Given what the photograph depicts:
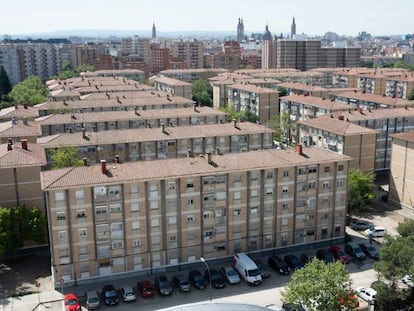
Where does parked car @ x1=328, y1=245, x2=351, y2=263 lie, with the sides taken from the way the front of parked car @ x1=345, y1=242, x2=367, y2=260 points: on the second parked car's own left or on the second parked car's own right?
on the second parked car's own right

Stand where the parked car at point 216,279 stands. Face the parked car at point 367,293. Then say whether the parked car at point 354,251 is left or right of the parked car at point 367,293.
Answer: left

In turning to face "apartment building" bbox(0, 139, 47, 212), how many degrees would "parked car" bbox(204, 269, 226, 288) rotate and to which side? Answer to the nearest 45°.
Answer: approximately 135° to its right

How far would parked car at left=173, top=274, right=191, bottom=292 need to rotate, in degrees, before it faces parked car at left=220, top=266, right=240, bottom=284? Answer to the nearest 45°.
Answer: approximately 45° to its left

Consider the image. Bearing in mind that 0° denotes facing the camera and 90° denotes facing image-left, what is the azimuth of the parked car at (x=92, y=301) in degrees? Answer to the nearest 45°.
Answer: approximately 0°

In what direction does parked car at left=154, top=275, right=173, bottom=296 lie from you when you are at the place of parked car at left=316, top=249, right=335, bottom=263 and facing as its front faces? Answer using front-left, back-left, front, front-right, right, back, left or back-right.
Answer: right

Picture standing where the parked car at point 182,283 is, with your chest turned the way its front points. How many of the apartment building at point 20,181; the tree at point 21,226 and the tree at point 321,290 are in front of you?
1

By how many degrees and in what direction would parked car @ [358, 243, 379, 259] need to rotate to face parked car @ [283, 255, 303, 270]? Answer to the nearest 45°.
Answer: approximately 90° to its right

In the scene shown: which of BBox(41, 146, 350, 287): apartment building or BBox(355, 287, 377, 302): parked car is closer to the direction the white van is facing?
the parked car
